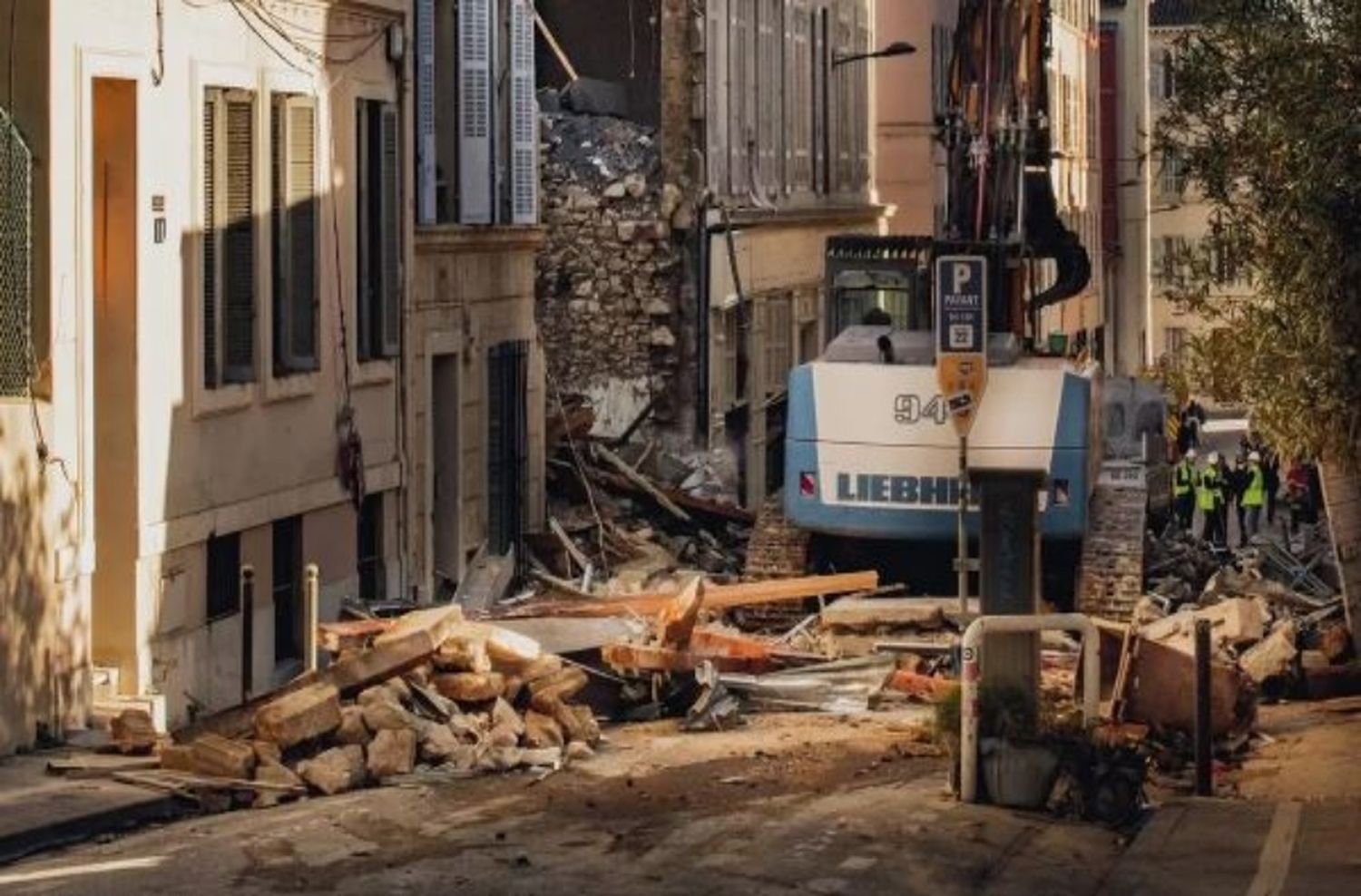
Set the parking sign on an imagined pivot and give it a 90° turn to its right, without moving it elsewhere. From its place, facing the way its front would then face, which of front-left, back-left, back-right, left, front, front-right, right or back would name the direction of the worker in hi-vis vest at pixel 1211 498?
right

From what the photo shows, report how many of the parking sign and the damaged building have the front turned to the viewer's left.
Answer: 0

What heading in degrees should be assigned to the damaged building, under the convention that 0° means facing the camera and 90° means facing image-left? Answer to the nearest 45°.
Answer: approximately 315°

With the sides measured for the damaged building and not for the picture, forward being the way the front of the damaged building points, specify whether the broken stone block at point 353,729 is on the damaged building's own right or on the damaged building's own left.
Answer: on the damaged building's own right

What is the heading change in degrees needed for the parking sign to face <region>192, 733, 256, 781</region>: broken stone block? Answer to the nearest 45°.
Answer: approximately 45° to its right

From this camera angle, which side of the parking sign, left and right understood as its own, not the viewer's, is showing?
front

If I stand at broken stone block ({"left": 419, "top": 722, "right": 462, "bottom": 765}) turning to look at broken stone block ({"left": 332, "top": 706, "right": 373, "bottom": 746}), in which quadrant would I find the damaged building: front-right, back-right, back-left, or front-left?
back-right

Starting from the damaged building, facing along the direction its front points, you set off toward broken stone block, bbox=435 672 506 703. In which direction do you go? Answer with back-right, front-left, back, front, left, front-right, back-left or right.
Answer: front-right

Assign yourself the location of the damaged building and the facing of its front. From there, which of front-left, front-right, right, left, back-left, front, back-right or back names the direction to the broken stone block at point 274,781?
front-right

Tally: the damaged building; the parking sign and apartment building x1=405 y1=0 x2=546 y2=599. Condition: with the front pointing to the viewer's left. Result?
0

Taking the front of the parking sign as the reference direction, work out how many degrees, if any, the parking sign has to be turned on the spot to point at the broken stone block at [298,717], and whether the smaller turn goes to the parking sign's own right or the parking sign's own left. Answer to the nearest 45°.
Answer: approximately 45° to the parking sign's own right

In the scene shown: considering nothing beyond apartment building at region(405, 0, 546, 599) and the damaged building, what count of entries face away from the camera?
0

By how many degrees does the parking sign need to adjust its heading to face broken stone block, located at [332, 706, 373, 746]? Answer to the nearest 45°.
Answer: approximately 45° to its right

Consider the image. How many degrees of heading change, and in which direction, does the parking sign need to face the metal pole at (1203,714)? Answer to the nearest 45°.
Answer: approximately 90° to its left

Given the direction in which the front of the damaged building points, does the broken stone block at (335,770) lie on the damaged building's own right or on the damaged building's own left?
on the damaged building's own right

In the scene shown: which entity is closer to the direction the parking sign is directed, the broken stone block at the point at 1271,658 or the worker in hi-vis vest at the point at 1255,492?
the broken stone block

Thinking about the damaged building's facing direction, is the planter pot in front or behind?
in front

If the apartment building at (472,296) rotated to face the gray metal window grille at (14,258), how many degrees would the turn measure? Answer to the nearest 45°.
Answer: approximately 45° to its right
